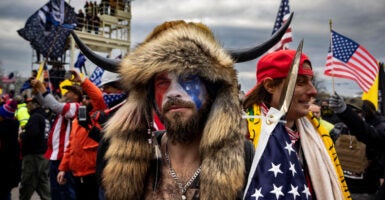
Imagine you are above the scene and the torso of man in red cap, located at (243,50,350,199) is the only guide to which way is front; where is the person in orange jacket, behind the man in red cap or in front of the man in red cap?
behind

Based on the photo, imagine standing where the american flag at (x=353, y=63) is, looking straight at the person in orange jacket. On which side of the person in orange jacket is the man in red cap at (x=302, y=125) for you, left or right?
left

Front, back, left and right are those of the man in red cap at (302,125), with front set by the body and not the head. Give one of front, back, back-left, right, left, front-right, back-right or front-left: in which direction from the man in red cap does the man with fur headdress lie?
right

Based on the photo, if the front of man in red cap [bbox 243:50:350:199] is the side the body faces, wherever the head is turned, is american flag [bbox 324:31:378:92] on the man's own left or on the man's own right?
on the man's own left

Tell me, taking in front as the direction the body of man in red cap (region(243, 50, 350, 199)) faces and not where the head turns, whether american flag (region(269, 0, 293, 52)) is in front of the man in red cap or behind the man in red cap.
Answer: behind

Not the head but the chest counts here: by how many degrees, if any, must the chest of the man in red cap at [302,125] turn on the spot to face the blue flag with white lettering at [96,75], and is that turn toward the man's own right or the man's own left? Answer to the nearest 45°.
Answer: approximately 180°

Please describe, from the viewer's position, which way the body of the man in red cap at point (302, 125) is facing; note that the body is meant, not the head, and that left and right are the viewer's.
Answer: facing the viewer and to the right of the viewer
